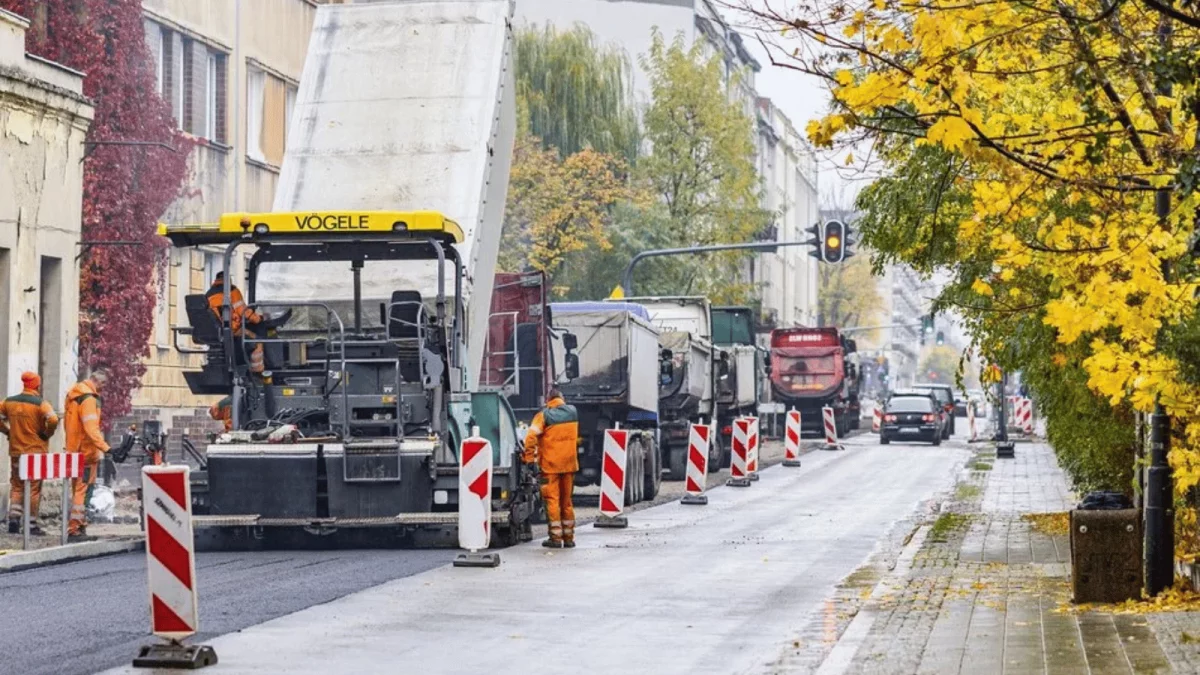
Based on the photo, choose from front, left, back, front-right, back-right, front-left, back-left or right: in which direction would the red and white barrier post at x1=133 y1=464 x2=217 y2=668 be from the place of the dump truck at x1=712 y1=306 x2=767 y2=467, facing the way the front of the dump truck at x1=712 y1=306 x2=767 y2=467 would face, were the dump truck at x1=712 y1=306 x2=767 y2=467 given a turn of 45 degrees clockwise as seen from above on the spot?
back-right

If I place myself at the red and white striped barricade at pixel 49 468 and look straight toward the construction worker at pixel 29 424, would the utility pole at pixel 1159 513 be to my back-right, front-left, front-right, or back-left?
back-right

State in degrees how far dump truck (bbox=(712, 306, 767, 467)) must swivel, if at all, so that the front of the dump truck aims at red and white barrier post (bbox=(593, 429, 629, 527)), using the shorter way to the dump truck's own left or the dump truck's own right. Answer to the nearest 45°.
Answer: approximately 180°

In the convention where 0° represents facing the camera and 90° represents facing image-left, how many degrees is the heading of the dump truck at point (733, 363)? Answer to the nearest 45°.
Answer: approximately 180°

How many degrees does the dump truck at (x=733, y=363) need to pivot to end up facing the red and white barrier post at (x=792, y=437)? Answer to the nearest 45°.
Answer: approximately 135° to its right

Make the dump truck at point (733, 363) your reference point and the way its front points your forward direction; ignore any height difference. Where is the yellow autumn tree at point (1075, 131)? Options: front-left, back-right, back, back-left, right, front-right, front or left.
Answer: back

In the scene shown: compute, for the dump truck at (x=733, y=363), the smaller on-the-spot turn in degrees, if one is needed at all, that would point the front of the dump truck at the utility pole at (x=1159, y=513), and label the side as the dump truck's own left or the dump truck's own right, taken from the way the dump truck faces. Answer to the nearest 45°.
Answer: approximately 180°

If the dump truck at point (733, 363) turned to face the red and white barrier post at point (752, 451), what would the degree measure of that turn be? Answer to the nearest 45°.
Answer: approximately 180°

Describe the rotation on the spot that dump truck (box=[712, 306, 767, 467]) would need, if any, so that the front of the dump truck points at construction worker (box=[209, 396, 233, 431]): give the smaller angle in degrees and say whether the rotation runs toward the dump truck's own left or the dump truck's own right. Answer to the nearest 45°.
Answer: approximately 180°

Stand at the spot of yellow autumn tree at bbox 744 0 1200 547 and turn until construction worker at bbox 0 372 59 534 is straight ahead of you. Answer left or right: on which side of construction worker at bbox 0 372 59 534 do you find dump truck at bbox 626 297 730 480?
right

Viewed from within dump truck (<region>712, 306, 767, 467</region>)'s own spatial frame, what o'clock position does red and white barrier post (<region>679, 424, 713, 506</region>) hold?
The red and white barrier post is roughly at 6 o'clock from the dump truck.

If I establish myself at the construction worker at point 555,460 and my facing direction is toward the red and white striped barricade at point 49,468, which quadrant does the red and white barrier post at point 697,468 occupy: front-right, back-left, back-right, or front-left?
back-right

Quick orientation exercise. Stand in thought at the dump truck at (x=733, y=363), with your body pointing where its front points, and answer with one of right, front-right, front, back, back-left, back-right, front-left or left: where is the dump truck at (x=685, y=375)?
back

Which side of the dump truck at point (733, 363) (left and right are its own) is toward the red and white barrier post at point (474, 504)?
back
